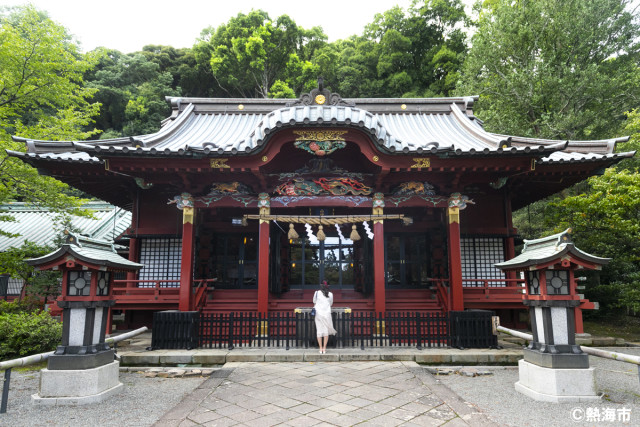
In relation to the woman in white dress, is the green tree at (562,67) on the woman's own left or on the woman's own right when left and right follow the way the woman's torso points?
on the woman's own right

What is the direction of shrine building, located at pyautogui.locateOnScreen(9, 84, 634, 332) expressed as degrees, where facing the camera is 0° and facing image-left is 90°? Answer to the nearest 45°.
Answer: approximately 0°

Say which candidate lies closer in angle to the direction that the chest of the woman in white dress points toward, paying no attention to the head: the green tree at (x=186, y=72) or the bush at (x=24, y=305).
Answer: the green tree

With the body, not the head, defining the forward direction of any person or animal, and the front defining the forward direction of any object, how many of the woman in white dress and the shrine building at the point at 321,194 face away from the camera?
1

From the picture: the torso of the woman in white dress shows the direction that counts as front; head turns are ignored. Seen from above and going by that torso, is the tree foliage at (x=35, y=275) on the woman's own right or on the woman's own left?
on the woman's own left

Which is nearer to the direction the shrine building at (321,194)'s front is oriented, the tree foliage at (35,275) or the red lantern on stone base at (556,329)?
the red lantern on stone base

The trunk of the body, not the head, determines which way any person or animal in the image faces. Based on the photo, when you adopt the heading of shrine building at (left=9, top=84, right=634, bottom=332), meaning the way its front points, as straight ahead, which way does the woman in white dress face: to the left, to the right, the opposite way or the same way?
the opposite way

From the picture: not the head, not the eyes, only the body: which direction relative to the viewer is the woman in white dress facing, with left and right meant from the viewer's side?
facing away from the viewer

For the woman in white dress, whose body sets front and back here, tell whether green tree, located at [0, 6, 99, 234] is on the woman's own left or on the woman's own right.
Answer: on the woman's own left

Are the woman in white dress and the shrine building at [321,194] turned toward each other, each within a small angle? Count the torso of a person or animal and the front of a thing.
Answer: yes
